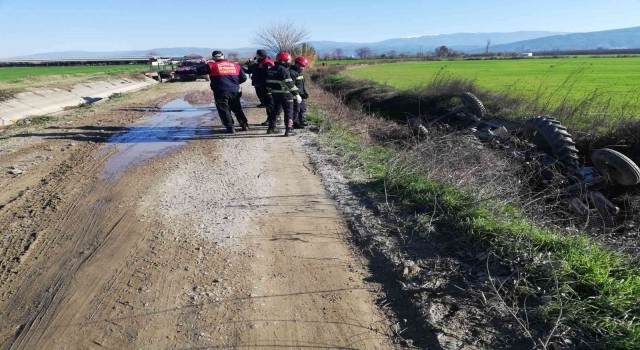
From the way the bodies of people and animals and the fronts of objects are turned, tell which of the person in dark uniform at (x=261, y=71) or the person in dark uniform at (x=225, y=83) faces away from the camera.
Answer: the person in dark uniform at (x=225, y=83)

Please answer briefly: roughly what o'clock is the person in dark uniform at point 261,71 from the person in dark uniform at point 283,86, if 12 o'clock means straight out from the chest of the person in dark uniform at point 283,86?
the person in dark uniform at point 261,71 is roughly at 10 o'clock from the person in dark uniform at point 283,86.

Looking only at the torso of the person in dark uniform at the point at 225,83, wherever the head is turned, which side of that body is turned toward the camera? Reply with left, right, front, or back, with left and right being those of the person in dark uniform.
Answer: back

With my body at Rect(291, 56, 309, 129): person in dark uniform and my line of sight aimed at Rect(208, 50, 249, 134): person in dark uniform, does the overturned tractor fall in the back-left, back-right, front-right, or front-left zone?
back-left

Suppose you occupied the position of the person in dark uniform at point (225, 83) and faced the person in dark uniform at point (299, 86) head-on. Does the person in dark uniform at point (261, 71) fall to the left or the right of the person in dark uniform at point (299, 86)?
left

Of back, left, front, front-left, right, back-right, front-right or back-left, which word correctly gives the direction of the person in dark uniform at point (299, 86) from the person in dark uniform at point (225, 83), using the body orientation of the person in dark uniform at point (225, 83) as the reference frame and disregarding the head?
right

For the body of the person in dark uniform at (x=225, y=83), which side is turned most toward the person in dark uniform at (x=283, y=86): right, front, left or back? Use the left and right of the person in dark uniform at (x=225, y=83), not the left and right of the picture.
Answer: right

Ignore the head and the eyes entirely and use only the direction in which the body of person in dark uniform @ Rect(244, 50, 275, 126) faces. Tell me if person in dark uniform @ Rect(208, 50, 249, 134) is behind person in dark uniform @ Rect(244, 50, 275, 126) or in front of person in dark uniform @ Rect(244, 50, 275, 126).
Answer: in front

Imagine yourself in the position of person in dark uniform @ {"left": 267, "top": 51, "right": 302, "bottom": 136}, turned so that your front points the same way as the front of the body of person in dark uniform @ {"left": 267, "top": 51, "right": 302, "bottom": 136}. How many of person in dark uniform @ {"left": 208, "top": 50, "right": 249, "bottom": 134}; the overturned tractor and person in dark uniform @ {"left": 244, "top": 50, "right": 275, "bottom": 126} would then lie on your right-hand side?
1

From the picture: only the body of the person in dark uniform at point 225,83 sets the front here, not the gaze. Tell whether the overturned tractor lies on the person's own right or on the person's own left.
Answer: on the person's own right
